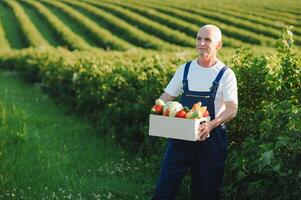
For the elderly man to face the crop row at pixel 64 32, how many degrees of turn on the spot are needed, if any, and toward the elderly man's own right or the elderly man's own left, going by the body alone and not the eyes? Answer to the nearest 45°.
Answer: approximately 135° to the elderly man's own right

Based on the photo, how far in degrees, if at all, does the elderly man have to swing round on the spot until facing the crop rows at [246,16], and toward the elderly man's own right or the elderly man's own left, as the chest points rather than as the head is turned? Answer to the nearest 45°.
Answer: approximately 135° to the elderly man's own right

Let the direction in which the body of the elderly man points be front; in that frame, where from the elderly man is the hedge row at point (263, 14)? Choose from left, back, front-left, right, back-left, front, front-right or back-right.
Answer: back-right

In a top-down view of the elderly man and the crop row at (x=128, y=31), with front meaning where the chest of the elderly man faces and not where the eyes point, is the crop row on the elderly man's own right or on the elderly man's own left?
on the elderly man's own right

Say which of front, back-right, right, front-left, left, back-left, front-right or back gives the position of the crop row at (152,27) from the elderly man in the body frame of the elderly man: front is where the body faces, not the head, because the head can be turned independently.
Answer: back-right

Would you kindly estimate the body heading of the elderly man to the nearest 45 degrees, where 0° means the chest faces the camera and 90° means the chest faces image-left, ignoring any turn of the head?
approximately 45°

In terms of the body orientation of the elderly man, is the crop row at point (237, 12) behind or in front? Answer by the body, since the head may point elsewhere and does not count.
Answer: behind
